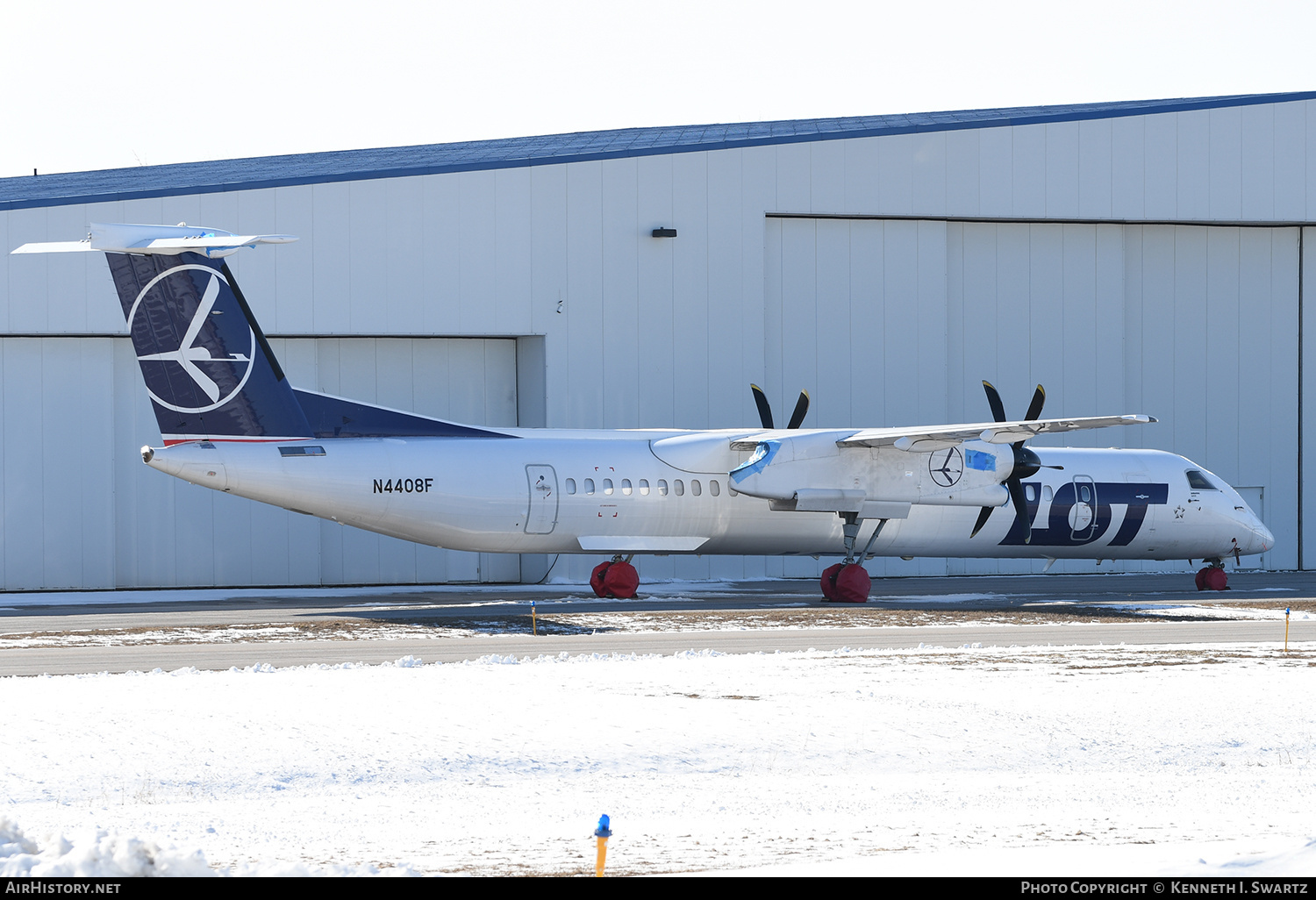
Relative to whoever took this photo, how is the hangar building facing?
facing the viewer

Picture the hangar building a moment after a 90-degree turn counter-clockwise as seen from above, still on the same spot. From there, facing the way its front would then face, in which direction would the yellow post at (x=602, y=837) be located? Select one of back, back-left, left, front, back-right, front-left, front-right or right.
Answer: right
